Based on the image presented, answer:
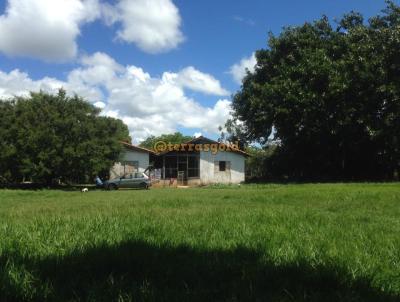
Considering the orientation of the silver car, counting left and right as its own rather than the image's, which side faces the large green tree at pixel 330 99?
back

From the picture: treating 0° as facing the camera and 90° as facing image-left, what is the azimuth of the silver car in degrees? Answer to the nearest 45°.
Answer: approximately 90°
